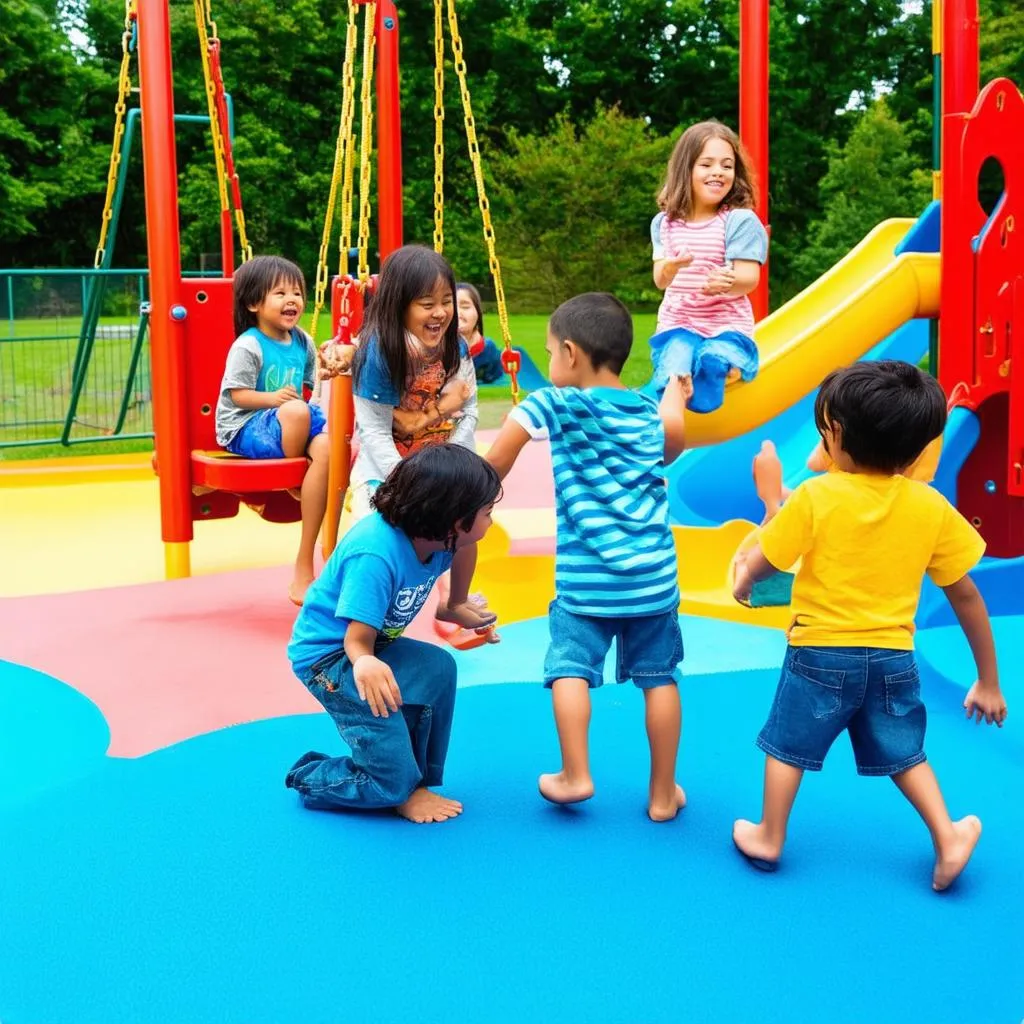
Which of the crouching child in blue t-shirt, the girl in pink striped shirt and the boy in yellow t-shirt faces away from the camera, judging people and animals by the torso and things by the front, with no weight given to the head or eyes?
the boy in yellow t-shirt

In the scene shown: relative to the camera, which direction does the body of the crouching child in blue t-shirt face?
to the viewer's right

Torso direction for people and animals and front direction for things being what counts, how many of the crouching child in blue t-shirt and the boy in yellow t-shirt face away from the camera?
1

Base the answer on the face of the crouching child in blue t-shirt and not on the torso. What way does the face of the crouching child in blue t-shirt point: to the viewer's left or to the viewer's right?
to the viewer's right

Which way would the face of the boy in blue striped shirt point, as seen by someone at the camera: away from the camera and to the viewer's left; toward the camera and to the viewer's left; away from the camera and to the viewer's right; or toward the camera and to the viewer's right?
away from the camera and to the viewer's left

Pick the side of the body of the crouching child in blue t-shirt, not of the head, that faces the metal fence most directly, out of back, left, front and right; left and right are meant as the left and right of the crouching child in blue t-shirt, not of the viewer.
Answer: left

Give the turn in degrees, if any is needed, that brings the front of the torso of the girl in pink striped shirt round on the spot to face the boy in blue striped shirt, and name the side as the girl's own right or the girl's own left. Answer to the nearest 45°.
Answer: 0° — they already face them

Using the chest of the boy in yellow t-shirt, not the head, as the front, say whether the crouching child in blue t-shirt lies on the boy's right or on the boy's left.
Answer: on the boy's left

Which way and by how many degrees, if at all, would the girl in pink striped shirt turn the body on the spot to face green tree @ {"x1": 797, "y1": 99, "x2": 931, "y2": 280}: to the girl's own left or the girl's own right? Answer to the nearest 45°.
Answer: approximately 180°

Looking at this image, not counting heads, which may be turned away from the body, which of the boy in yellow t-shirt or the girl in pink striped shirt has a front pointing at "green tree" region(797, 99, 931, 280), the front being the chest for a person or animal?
the boy in yellow t-shirt

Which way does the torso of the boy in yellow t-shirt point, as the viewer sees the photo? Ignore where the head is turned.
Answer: away from the camera

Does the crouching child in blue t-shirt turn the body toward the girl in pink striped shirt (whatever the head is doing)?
no

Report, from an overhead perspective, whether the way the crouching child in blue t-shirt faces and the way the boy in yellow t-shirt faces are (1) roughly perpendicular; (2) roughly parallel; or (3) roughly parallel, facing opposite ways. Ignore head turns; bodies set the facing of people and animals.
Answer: roughly perpendicular

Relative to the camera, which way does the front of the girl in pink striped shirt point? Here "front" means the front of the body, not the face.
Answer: toward the camera

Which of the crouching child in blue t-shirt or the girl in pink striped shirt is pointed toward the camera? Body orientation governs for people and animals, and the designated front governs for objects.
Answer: the girl in pink striped shirt

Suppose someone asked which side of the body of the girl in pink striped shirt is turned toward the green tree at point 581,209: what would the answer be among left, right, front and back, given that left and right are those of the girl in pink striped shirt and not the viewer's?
back

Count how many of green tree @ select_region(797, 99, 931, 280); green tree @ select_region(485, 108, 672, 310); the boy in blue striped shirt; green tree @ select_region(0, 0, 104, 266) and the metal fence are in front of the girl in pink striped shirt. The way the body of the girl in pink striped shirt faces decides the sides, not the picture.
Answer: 1

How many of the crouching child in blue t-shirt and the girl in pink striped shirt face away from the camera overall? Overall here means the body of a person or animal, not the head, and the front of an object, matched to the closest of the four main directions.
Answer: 0

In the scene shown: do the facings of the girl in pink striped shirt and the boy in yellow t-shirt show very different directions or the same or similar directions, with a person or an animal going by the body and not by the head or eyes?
very different directions
